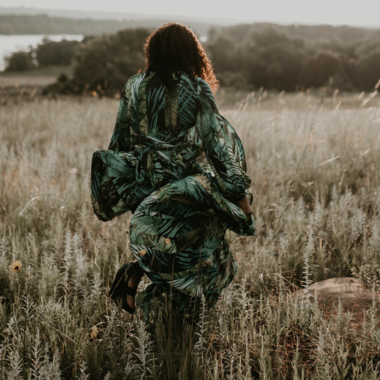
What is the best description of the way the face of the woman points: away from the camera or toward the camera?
away from the camera

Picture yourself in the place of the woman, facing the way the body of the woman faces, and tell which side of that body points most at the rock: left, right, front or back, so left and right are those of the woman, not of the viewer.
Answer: right

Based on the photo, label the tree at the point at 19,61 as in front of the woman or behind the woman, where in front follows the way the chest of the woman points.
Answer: in front

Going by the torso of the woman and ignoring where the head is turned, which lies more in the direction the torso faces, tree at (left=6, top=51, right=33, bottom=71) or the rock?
the tree

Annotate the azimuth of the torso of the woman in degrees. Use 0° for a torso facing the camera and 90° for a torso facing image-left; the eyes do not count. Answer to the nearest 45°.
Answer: approximately 180°
